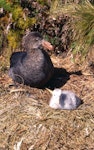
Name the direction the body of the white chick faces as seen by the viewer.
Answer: to the viewer's left

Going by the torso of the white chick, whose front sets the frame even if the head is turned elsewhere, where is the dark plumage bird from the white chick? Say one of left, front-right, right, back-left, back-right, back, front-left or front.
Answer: front-right

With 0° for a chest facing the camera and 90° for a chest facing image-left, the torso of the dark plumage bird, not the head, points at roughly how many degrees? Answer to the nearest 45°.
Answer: approximately 315°

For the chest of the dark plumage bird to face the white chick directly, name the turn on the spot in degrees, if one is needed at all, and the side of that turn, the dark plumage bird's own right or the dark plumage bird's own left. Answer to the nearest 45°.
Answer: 0° — it already faces it

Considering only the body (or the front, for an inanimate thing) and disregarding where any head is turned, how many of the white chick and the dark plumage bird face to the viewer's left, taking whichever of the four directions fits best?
1
